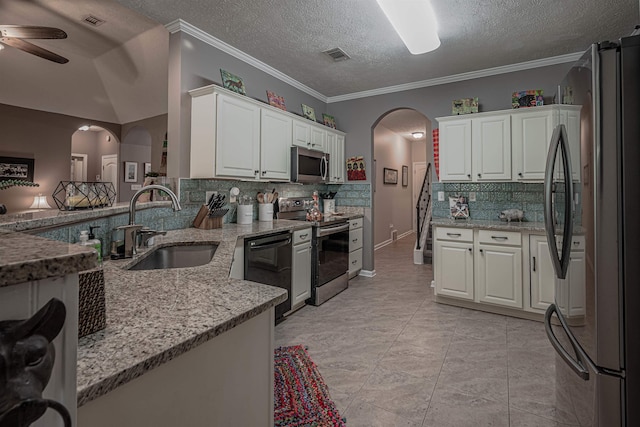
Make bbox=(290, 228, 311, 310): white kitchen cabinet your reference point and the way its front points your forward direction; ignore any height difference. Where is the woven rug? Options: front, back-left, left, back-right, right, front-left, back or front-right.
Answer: front-right

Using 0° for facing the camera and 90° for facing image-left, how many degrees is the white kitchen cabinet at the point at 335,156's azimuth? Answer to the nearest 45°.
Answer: approximately 315°

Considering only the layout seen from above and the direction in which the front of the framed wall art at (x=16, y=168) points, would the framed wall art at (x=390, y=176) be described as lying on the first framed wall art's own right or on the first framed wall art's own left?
on the first framed wall art's own left

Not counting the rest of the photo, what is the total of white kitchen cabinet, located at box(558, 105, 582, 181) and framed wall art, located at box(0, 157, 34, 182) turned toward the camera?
2

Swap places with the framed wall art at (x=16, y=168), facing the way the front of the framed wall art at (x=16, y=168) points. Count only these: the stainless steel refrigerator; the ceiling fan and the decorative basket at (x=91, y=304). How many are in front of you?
3

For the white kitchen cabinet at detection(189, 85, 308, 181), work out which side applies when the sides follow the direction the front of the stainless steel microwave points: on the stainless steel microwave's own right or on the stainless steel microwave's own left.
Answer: on the stainless steel microwave's own right

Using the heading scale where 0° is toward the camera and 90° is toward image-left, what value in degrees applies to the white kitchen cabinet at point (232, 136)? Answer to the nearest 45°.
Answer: approximately 315°

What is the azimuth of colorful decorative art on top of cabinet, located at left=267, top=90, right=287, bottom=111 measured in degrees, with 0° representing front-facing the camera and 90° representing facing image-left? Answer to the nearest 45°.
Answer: approximately 315°

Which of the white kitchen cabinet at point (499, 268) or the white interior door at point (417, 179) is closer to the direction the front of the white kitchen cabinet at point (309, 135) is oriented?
the white kitchen cabinet
